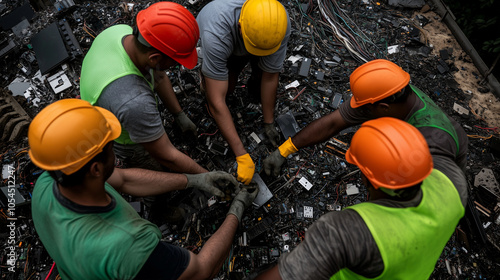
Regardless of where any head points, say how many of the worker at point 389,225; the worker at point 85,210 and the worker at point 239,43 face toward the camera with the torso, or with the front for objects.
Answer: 1

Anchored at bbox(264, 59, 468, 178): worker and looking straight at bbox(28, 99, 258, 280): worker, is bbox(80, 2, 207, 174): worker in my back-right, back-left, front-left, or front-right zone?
front-right

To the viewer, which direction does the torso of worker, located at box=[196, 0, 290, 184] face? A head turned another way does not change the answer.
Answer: toward the camera

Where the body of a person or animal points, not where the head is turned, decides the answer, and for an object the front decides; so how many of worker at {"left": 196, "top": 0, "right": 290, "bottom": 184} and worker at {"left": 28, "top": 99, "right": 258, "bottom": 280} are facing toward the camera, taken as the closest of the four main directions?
1

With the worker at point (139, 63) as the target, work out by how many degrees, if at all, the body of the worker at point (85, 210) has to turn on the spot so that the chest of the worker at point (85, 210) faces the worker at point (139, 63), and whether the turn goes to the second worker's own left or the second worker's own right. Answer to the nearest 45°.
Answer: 0° — they already face them

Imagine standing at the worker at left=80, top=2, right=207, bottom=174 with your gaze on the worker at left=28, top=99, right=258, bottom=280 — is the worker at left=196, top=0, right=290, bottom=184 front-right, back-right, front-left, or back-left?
back-left

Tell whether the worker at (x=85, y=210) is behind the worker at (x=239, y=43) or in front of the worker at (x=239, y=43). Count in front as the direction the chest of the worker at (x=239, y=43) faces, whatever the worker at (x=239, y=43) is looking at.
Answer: in front

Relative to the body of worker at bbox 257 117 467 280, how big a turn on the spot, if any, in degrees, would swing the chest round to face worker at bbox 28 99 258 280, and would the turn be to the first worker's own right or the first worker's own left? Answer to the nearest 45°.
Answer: approximately 45° to the first worker's own left

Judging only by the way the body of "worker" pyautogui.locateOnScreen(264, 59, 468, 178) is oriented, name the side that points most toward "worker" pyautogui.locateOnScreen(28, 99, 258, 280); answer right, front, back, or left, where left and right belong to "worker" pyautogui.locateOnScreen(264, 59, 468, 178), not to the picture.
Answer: front

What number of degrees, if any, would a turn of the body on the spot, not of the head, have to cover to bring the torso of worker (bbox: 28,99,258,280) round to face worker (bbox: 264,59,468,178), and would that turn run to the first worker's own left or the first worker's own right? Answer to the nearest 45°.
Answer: approximately 45° to the first worker's own right

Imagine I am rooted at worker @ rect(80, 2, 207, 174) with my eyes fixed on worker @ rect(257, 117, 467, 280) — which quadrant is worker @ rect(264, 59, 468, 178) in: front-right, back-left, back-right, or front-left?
front-left

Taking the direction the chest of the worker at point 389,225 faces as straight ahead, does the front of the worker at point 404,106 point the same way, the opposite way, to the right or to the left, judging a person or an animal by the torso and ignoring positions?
to the left

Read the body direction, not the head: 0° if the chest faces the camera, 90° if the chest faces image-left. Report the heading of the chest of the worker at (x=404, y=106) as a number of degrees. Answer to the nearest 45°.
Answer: approximately 45°

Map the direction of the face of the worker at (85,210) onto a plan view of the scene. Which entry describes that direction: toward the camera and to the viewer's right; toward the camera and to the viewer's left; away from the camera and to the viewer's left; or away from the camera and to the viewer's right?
away from the camera and to the viewer's right

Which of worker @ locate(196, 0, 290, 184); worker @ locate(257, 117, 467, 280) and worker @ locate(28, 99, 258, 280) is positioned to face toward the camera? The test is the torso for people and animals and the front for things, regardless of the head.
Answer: worker @ locate(196, 0, 290, 184)

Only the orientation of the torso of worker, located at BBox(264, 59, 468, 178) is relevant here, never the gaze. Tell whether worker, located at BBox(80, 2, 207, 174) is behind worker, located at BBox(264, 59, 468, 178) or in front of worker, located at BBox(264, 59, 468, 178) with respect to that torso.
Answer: in front
